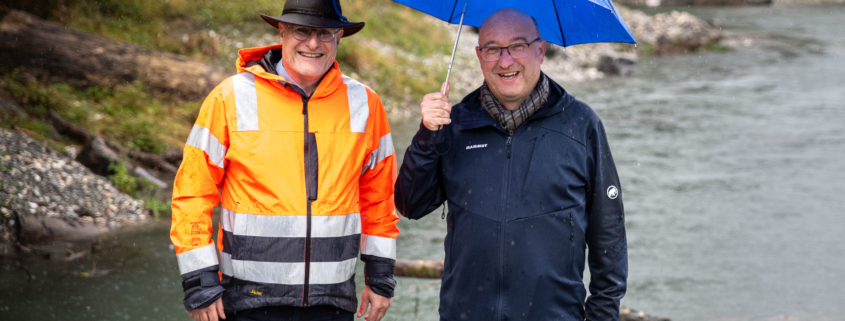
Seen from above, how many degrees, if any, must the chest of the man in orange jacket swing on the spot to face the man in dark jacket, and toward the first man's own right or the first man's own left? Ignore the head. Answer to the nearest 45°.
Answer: approximately 90° to the first man's own left

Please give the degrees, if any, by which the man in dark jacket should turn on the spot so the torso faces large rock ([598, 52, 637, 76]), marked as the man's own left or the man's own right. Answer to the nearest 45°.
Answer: approximately 180°

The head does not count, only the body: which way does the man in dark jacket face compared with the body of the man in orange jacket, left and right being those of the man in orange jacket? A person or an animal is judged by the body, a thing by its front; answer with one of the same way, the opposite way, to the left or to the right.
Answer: the same way

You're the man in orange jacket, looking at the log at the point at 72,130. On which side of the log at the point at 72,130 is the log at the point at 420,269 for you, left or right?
right

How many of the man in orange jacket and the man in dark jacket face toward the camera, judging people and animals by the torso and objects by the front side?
2

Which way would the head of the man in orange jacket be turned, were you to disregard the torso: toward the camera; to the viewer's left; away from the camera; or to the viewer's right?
toward the camera

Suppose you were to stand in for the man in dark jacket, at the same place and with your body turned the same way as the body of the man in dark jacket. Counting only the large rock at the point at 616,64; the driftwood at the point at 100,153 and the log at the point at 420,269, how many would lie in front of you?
0

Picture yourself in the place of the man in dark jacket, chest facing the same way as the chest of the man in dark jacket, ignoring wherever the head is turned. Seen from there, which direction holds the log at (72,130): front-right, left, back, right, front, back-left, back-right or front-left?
back-right

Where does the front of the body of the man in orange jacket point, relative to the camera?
toward the camera

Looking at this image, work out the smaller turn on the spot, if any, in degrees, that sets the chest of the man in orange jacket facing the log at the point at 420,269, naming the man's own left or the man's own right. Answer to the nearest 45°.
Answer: approximately 135° to the man's own left

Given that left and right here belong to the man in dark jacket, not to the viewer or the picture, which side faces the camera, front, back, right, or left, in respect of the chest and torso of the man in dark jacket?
front

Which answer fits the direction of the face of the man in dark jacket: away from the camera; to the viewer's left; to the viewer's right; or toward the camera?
toward the camera
